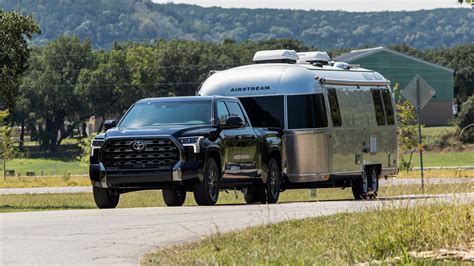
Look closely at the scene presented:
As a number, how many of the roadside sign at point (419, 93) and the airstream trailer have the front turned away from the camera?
1

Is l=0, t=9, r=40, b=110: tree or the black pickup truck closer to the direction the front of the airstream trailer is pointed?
the black pickup truck

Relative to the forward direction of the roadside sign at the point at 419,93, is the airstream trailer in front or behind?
behind

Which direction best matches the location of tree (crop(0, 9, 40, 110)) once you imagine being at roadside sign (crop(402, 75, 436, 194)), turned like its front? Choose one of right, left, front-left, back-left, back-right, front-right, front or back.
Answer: left

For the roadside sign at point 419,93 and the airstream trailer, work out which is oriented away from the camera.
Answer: the roadside sign

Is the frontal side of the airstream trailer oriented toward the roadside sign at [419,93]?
no

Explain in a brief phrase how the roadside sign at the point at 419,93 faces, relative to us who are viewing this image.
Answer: facing away from the viewer

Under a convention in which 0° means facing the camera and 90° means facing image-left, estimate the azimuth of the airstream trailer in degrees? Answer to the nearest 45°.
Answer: approximately 45°
